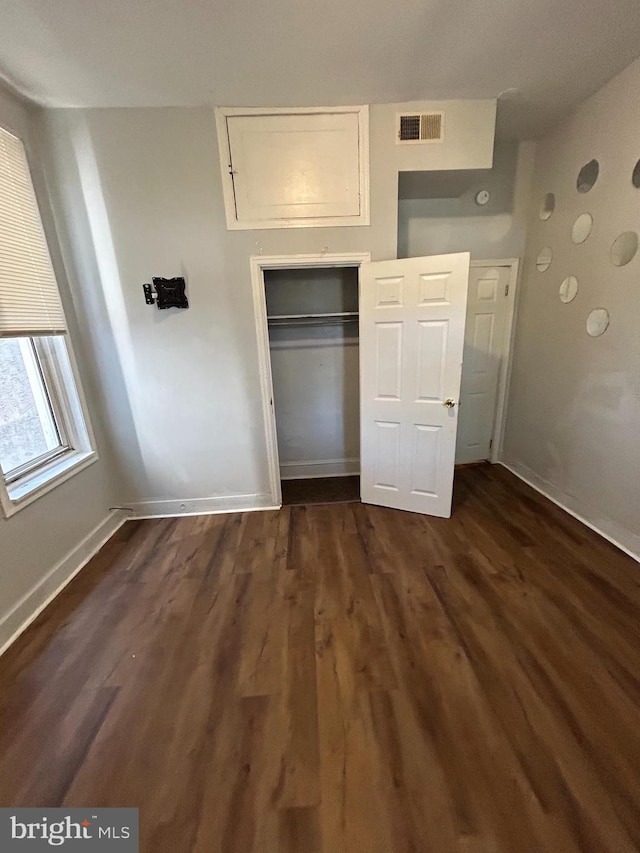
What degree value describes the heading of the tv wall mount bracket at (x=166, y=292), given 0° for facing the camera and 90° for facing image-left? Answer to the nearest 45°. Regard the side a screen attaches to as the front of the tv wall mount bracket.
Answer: approximately 0°

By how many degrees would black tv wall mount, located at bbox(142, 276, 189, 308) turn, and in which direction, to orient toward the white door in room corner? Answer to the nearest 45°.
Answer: approximately 90° to its left

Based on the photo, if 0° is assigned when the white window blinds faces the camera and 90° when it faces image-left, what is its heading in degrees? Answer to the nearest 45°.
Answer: approximately 315°

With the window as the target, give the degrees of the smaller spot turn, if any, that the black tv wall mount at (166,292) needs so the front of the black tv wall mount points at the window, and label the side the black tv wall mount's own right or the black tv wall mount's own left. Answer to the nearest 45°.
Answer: approximately 90° to the black tv wall mount's own right

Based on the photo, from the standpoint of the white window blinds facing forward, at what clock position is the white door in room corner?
The white door in room corner is roughly at 11 o'clock from the white window blinds.

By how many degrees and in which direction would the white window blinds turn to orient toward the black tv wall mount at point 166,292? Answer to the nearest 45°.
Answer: approximately 45° to its left

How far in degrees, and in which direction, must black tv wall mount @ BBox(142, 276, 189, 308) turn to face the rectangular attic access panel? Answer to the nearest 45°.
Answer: approximately 90° to its left
